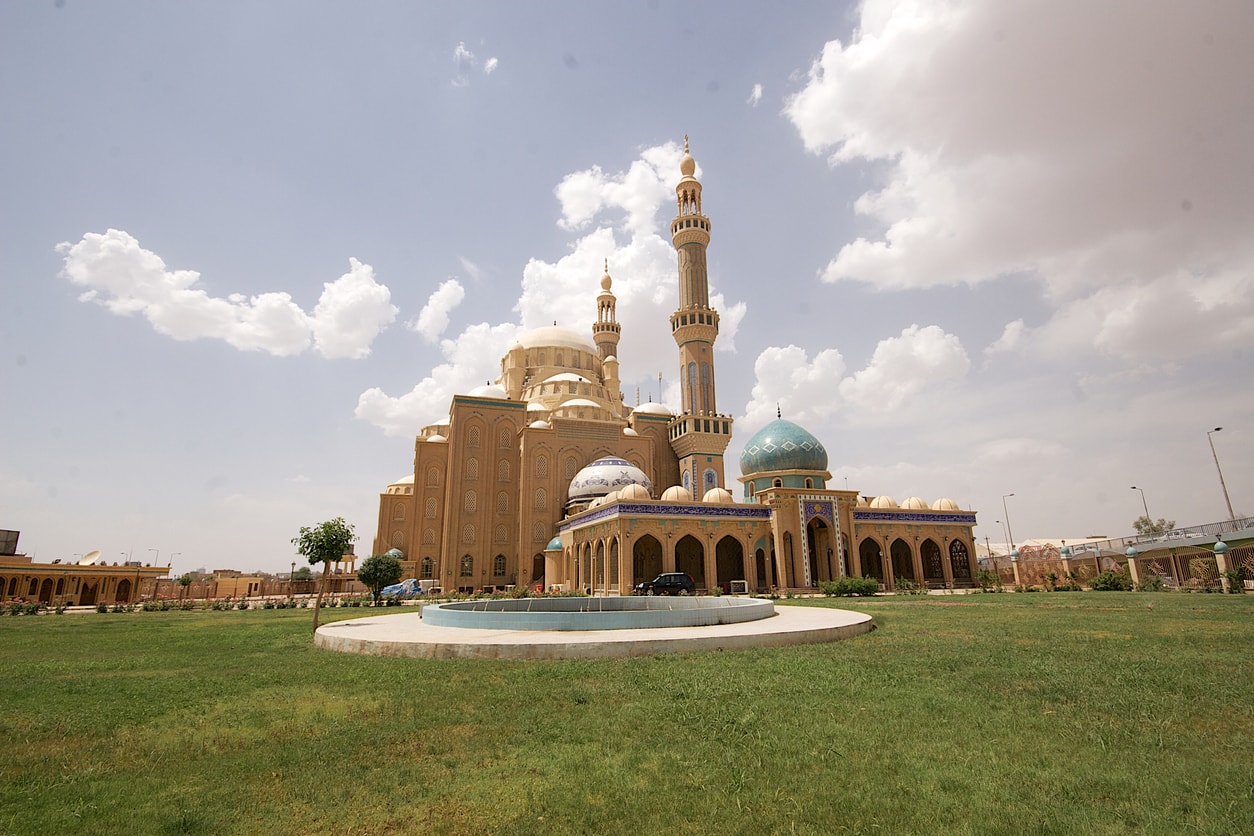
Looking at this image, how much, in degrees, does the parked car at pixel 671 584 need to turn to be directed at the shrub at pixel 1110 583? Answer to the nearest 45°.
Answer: approximately 180°

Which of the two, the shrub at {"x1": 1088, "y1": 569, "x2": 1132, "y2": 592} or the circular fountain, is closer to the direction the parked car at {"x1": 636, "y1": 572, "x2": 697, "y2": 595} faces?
the circular fountain

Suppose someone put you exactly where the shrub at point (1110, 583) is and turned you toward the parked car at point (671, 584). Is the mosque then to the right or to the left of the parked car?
right

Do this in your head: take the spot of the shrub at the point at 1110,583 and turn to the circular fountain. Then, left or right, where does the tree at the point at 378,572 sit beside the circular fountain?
right

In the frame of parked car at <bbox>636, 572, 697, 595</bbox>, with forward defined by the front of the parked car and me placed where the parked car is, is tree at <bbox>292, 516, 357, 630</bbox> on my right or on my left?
on my left

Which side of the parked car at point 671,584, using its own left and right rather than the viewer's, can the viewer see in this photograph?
left

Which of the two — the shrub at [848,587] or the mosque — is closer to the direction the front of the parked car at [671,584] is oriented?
the mosque

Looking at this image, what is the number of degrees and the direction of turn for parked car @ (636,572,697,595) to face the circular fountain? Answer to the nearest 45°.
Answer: approximately 90° to its left

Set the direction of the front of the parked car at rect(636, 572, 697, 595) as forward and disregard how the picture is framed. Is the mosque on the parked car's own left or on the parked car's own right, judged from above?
on the parked car's own right

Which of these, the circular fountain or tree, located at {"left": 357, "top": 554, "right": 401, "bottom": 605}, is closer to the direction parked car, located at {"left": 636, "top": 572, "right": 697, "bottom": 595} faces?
the tree
